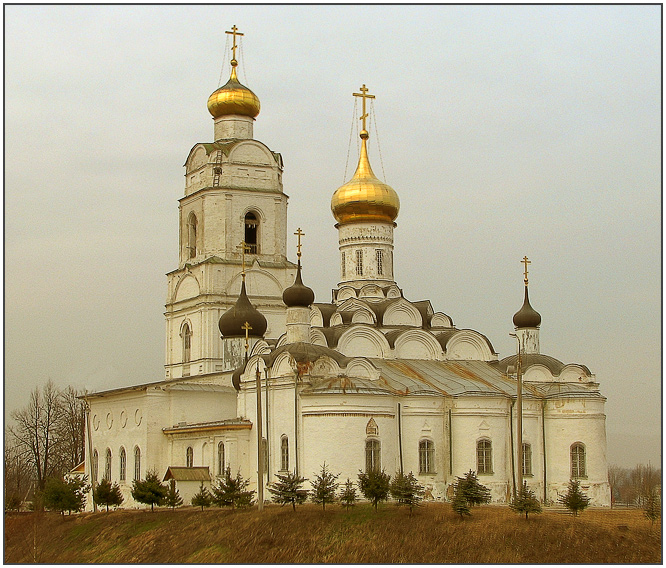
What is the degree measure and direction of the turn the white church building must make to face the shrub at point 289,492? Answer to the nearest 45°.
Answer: approximately 135° to its left

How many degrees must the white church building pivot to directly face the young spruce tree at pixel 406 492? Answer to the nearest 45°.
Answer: approximately 135° to its left

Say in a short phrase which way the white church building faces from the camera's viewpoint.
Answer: facing away from the viewer and to the left of the viewer

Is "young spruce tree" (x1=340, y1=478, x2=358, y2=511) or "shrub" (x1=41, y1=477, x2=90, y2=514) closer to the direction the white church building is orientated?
the shrub

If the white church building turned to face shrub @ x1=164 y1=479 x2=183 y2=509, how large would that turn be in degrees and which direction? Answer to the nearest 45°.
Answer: approximately 90° to its left

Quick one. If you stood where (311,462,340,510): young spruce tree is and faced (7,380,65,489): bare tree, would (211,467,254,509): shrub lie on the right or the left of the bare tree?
left

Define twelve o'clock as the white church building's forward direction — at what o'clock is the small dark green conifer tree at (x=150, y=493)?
The small dark green conifer tree is roughly at 9 o'clock from the white church building.

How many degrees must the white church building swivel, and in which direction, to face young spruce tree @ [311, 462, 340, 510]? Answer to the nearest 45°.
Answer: approximately 135° to its left

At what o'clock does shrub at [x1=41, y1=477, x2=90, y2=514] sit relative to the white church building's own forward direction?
The shrub is roughly at 10 o'clock from the white church building.

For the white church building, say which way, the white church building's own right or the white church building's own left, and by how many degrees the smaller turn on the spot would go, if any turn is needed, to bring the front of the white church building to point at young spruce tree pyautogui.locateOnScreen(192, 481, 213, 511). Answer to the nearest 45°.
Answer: approximately 90° to the white church building's own left
